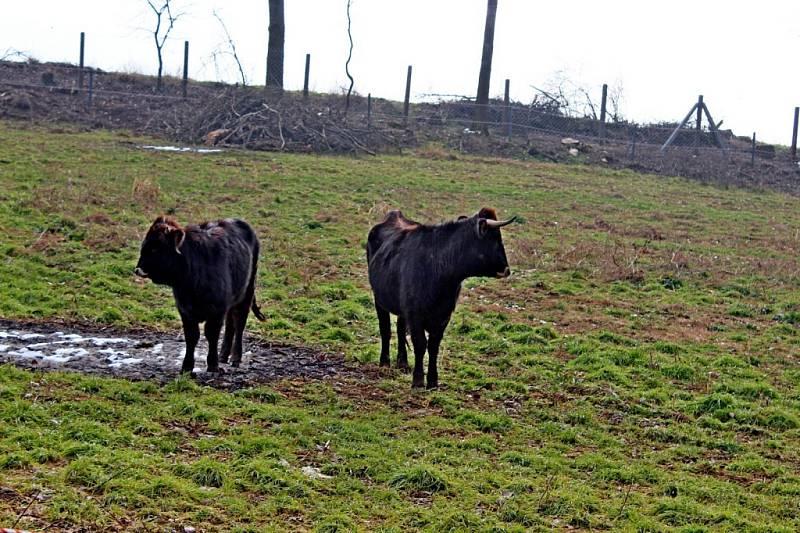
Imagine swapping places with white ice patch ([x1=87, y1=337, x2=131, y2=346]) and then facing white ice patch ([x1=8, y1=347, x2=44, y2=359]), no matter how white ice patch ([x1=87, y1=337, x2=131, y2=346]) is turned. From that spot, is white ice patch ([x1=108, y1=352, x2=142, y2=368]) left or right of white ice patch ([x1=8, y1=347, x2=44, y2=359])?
left

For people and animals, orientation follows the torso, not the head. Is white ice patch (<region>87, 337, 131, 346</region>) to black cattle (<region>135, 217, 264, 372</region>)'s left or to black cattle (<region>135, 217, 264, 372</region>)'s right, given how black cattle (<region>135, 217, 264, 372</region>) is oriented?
on its right

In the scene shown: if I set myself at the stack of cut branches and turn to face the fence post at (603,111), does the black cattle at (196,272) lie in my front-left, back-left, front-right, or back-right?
back-right

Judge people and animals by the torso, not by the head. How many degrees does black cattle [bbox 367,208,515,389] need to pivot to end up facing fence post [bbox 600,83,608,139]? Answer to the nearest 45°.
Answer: approximately 135° to its left

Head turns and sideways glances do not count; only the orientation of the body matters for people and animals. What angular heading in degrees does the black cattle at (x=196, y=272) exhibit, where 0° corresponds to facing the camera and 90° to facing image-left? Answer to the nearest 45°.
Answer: approximately 45°

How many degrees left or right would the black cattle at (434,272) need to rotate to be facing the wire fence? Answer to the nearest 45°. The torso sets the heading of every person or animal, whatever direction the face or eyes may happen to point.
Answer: approximately 135° to its left

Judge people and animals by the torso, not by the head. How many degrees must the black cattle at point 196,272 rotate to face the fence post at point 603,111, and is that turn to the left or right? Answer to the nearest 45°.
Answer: approximately 180°

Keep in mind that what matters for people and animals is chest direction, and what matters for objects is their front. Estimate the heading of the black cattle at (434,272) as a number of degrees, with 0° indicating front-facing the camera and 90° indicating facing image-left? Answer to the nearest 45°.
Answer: approximately 315°

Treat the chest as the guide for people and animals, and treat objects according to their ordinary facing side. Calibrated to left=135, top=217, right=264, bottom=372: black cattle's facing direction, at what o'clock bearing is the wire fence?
The wire fence is roughly at 5 o'clock from the black cattle.

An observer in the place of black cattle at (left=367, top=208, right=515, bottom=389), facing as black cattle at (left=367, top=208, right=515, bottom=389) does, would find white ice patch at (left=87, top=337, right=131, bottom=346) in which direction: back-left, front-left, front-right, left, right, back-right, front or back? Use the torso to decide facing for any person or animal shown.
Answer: back-right
